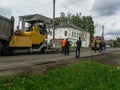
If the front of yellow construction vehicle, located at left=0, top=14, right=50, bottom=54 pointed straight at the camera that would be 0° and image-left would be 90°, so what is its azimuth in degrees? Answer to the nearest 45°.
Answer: approximately 90°
